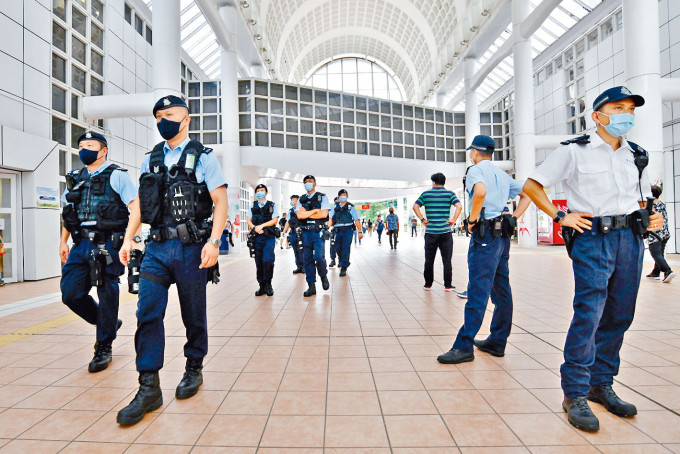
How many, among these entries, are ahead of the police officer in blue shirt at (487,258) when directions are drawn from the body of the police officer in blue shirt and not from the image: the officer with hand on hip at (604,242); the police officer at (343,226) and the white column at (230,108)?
2

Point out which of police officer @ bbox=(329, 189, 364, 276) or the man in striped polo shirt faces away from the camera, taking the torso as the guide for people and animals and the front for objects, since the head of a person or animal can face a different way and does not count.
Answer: the man in striped polo shirt

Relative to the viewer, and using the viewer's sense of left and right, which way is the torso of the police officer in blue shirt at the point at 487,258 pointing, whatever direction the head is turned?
facing away from the viewer and to the left of the viewer

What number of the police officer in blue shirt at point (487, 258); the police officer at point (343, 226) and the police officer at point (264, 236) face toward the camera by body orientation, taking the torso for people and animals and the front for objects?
2

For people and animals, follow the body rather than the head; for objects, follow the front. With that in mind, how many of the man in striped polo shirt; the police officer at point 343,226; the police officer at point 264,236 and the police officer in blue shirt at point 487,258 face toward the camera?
2

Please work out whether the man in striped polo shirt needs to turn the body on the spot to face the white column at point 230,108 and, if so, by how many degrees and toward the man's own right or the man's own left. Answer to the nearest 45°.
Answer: approximately 45° to the man's own left

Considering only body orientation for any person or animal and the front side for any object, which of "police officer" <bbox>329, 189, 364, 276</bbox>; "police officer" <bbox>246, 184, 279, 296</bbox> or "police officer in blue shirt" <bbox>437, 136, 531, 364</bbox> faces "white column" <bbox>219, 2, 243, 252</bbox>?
the police officer in blue shirt

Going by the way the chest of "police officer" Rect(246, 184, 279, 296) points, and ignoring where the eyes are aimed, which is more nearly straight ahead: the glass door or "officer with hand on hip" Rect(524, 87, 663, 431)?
the officer with hand on hip

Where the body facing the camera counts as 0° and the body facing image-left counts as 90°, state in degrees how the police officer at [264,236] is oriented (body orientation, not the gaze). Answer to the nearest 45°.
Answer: approximately 0°

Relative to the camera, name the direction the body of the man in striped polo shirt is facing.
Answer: away from the camera
